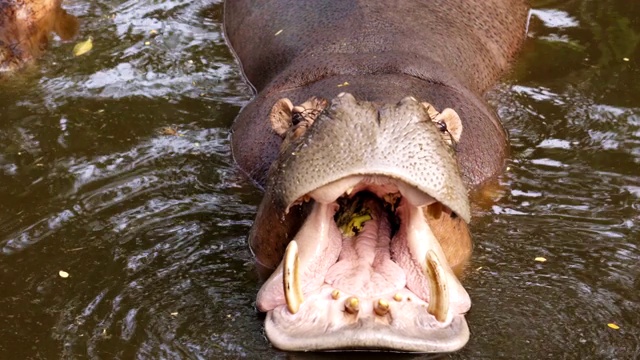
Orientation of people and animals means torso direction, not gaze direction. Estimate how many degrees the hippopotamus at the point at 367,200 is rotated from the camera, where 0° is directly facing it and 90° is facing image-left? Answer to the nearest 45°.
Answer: approximately 0°

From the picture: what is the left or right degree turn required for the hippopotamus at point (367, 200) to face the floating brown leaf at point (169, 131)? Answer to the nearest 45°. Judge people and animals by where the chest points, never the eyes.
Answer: approximately 135° to its right

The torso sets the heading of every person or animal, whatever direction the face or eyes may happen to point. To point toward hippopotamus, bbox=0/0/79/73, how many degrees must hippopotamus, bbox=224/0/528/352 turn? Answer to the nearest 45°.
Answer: approximately 135° to its right

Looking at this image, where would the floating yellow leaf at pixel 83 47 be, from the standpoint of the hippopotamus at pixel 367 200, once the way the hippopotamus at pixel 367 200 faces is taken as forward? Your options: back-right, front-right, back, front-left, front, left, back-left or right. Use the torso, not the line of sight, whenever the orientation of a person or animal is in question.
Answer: back-right
